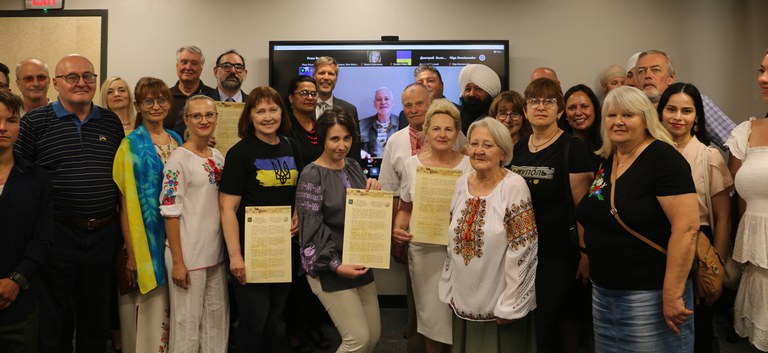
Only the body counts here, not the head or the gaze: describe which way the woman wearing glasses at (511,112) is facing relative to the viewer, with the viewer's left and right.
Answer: facing the viewer

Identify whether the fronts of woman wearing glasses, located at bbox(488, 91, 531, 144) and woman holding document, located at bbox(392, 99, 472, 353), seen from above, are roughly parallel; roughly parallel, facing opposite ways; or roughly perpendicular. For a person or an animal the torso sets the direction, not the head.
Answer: roughly parallel

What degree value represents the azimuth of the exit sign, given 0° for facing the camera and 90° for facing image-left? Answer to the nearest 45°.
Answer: approximately 0°

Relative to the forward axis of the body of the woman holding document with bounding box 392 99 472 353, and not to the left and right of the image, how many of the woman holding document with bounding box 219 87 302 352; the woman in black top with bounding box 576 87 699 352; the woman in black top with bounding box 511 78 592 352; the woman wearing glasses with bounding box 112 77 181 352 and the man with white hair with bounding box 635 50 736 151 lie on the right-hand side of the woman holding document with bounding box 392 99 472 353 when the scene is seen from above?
2

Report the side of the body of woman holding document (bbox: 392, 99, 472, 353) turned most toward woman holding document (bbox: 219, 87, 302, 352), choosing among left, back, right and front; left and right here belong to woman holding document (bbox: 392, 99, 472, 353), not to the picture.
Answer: right

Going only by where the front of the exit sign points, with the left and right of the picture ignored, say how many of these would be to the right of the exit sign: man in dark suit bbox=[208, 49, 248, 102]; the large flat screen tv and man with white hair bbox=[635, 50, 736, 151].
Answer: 0

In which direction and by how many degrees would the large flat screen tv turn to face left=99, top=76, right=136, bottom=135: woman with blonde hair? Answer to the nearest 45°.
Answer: approximately 45° to its right

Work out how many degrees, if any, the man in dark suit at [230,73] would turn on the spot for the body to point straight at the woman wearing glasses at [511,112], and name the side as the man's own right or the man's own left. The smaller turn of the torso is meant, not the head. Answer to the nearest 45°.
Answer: approximately 45° to the man's own left

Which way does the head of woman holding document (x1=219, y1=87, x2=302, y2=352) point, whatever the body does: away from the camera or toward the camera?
toward the camera

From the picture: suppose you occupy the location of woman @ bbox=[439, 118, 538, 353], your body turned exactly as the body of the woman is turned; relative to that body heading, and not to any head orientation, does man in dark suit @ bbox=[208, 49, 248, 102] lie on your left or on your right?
on your right

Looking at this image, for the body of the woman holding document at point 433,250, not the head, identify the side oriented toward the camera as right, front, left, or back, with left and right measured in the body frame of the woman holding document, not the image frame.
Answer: front

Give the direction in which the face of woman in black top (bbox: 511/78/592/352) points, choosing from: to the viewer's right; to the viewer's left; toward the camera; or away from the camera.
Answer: toward the camera

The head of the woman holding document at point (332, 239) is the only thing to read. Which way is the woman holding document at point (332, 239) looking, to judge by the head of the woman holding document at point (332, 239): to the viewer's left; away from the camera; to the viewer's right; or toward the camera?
toward the camera

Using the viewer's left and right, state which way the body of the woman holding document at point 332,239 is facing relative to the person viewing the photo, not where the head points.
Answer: facing the viewer and to the right of the viewer

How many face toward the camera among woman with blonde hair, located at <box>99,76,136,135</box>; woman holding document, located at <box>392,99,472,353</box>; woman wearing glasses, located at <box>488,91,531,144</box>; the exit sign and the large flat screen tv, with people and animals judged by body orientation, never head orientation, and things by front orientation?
5

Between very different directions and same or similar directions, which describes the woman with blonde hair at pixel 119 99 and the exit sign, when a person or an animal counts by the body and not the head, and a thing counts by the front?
same or similar directions

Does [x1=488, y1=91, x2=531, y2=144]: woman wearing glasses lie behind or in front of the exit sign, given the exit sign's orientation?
in front

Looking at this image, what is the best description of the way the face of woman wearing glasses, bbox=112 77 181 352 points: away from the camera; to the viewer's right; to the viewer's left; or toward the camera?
toward the camera
